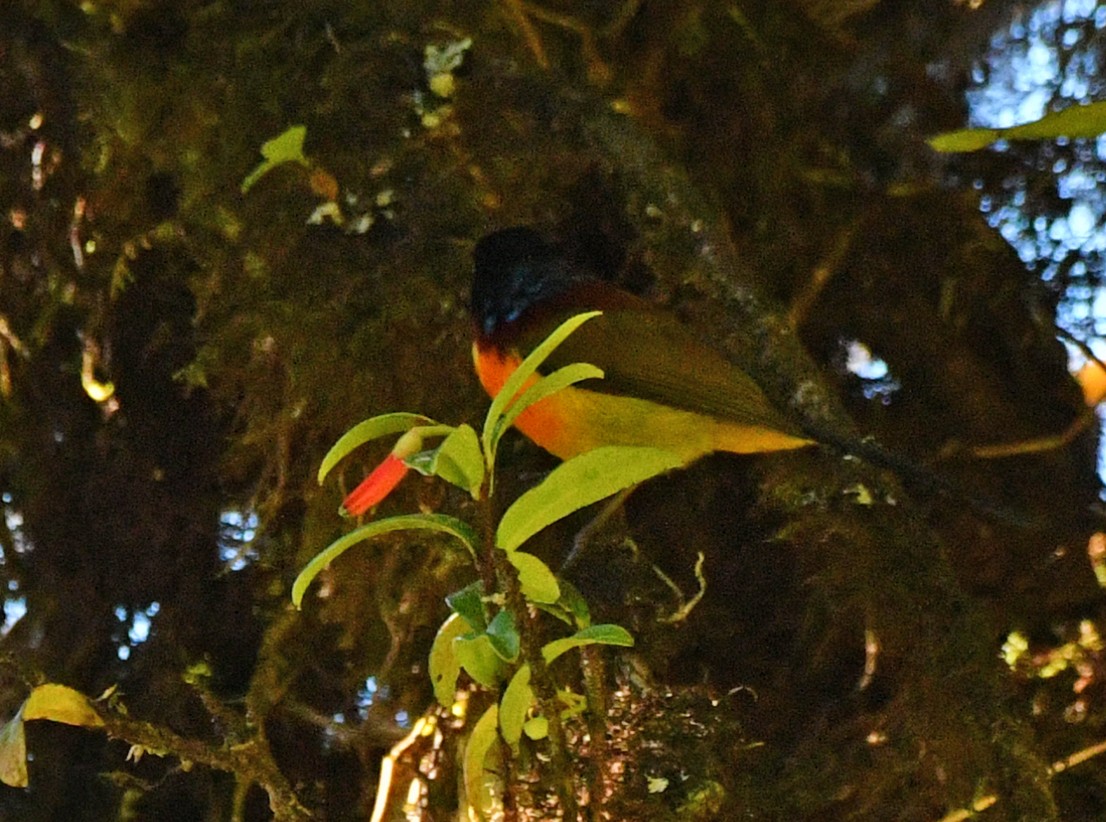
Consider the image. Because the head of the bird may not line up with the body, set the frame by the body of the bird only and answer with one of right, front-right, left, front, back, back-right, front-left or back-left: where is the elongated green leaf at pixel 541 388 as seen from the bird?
left

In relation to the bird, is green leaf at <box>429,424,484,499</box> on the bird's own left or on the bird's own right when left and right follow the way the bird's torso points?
on the bird's own left

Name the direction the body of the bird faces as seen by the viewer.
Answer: to the viewer's left

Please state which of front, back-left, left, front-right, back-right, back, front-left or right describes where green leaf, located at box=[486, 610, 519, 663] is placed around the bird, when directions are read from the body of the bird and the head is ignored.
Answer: left
